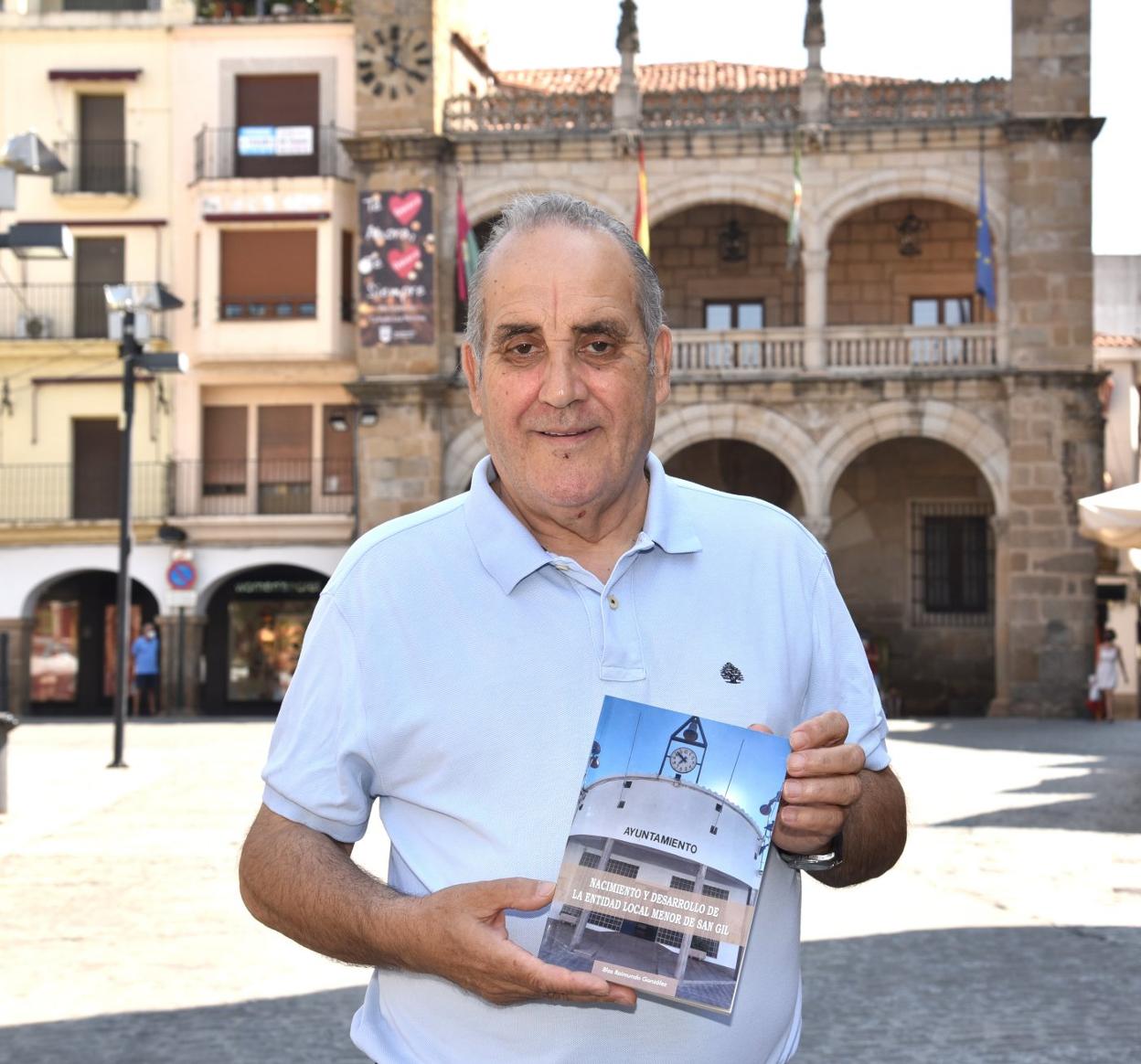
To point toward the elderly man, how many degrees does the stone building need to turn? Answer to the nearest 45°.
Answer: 0° — it already faces them

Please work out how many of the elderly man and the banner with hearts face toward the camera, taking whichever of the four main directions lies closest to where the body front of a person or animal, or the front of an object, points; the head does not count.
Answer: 2

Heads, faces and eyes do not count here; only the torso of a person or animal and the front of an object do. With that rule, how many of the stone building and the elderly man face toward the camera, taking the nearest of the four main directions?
2

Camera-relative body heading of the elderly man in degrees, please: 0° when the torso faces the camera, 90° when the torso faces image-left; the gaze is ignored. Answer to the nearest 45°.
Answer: approximately 0°

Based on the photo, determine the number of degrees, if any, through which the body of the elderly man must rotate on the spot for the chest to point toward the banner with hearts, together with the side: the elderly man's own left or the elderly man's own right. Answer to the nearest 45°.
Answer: approximately 180°

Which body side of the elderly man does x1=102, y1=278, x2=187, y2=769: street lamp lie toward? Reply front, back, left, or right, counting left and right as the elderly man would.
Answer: back

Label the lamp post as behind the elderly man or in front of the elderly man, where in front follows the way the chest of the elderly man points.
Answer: behind

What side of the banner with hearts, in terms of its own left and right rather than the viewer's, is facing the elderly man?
front

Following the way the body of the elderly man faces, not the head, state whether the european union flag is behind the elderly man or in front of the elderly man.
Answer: behind
